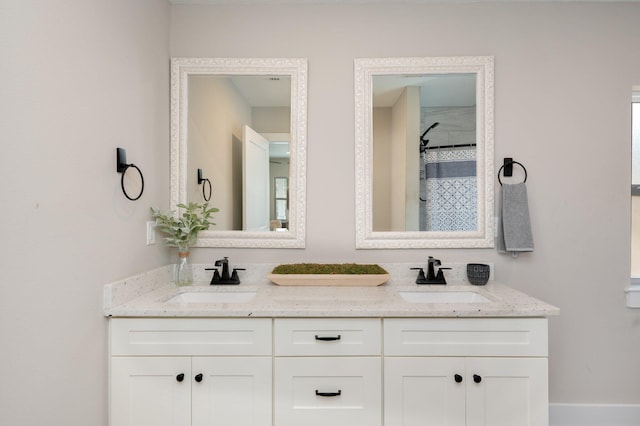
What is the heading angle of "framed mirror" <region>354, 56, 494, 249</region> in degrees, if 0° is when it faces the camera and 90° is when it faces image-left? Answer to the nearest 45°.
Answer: approximately 0°

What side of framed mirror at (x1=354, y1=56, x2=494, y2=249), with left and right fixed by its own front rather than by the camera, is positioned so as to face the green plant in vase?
right

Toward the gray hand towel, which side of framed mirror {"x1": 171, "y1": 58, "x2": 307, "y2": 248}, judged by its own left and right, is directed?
left

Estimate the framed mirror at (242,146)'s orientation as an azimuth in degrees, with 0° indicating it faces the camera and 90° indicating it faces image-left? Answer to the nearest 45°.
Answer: approximately 0°

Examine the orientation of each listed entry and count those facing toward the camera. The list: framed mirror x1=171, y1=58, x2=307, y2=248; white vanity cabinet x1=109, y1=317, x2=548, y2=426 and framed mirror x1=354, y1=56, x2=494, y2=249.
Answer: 3

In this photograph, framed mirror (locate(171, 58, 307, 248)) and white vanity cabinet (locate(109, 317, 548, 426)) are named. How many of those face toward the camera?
2
